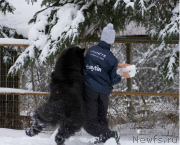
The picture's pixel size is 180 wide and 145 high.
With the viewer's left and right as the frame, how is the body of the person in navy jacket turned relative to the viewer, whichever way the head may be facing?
facing away from the viewer and to the right of the viewer

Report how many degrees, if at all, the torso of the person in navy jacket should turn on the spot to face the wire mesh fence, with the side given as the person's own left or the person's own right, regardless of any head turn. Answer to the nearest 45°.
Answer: approximately 45° to the person's own left

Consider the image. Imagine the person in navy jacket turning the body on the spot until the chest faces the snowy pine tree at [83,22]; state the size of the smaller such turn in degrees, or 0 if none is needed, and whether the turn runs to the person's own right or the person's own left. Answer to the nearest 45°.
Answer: approximately 45° to the person's own left
